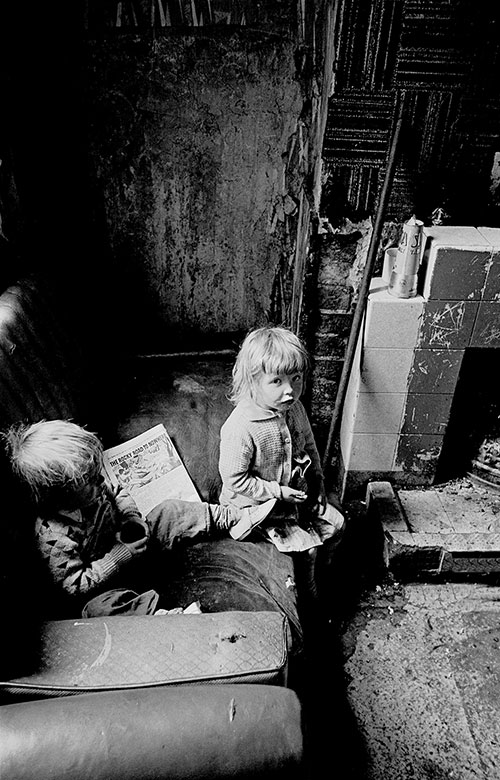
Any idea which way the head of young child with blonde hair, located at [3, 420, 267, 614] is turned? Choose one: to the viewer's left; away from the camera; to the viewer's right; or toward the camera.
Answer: to the viewer's right

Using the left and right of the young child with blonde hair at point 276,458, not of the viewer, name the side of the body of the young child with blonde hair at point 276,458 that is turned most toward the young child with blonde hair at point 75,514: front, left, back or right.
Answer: right

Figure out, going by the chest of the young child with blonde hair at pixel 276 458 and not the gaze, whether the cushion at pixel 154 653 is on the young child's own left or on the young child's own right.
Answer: on the young child's own right

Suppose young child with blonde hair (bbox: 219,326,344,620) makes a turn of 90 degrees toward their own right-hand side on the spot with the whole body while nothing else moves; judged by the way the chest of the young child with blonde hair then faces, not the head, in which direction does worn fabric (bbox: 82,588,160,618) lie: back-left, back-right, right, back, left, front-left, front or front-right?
front

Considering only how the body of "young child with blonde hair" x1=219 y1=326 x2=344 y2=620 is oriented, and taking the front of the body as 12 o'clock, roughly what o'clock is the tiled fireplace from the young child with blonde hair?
The tiled fireplace is roughly at 9 o'clock from the young child with blonde hair.

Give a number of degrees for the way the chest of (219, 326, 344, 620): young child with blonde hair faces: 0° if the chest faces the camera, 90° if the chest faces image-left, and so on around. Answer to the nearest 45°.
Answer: approximately 315°
